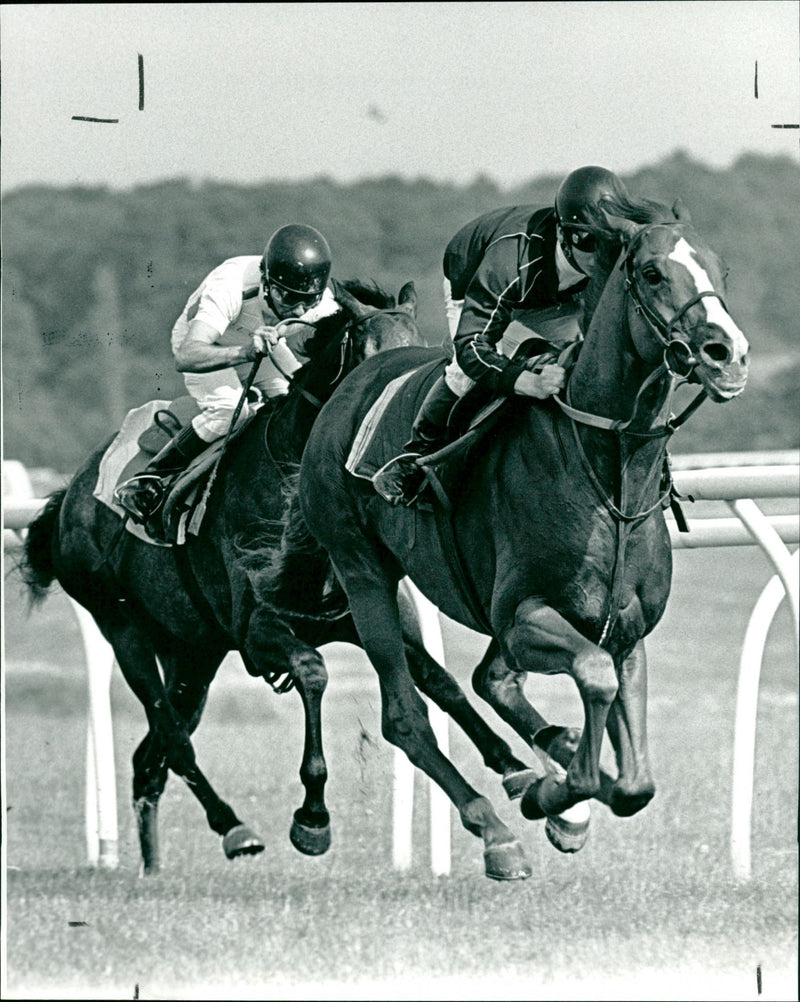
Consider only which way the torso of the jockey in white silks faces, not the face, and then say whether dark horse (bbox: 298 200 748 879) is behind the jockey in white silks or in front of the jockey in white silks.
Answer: in front

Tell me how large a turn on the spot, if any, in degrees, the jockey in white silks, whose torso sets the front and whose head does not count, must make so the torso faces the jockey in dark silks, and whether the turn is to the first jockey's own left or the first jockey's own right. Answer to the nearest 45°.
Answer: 0° — they already face them

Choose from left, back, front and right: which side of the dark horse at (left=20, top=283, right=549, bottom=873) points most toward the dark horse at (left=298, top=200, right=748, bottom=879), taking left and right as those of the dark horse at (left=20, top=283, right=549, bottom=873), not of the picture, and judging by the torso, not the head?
front

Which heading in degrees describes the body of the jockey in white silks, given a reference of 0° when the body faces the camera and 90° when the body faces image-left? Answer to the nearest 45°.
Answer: approximately 315°

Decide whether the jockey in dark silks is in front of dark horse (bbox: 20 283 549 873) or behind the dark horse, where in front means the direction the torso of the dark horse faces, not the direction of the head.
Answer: in front

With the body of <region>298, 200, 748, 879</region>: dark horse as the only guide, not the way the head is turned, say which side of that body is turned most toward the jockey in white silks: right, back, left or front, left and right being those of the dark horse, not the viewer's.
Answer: back

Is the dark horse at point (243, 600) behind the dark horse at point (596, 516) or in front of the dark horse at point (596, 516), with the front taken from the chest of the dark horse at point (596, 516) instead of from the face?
behind

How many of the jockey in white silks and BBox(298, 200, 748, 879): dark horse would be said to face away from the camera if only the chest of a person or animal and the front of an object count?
0

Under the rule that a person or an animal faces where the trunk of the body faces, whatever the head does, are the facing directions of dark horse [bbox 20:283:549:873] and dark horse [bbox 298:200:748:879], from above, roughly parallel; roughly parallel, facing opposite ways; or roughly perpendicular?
roughly parallel

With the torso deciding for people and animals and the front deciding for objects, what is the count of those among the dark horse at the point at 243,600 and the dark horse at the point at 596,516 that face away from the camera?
0

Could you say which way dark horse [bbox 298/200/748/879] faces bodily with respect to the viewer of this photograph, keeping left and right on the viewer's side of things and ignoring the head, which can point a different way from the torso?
facing the viewer and to the right of the viewer
